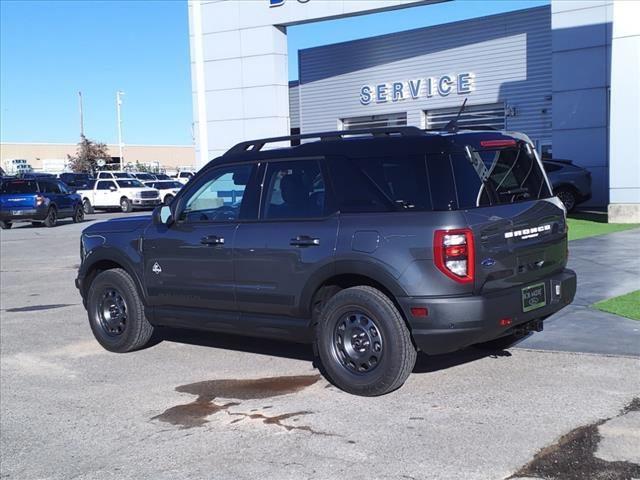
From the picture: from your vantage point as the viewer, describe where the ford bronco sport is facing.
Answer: facing away from the viewer and to the left of the viewer

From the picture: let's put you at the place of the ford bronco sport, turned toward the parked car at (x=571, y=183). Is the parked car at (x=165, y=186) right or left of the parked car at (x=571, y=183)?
left

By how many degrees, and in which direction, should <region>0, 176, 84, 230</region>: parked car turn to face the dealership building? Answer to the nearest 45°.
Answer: approximately 90° to its right

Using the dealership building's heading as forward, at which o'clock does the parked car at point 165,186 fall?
The parked car is roughly at 3 o'clock from the dealership building.

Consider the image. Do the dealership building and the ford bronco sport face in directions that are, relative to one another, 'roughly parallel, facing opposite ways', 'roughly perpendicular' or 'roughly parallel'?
roughly perpendicular

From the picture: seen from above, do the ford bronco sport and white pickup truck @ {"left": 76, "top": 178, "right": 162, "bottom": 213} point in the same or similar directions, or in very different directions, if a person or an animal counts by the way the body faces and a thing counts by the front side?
very different directions

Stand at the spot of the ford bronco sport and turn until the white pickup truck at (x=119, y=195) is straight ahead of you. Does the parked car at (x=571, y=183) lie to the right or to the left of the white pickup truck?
right

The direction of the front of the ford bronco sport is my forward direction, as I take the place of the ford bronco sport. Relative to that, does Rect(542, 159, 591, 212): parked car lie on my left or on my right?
on my right
